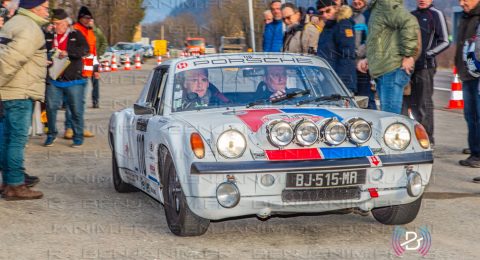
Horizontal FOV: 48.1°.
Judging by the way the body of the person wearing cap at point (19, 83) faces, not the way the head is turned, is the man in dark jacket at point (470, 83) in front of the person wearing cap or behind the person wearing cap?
in front

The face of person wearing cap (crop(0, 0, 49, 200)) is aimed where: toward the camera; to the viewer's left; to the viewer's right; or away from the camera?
to the viewer's right

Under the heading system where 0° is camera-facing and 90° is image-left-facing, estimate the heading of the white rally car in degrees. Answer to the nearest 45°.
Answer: approximately 315°

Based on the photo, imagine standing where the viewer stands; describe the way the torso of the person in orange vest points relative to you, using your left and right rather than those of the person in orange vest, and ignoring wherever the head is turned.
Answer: facing the viewer and to the right of the viewer

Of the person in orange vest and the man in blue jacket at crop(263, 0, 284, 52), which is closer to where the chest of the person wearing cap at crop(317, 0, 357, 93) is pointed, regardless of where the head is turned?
the person in orange vest

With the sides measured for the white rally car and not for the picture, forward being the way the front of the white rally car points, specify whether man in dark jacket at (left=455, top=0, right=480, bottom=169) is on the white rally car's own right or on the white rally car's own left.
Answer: on the white rally car's own left

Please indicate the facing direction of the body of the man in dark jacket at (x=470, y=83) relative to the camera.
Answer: to the viewer's left

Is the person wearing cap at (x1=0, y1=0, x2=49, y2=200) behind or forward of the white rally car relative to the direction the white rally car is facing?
behind

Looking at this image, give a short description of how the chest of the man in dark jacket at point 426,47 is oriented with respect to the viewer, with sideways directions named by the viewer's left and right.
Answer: facing the viewer and to the left of the viewer

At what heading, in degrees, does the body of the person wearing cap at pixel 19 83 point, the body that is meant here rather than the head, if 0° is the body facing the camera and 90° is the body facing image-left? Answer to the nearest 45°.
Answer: approximately 270°

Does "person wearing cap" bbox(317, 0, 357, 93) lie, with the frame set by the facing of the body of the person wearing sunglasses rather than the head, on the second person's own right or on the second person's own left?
on the second person's own left

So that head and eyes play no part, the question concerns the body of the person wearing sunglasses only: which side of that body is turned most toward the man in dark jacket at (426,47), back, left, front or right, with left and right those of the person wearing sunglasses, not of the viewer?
left

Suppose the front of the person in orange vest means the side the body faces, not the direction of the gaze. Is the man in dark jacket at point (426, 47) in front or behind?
in front
